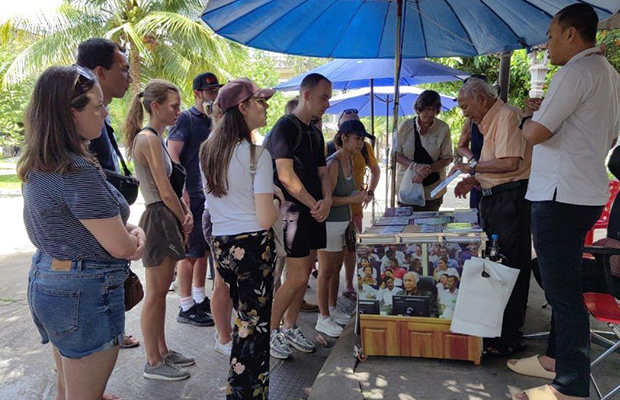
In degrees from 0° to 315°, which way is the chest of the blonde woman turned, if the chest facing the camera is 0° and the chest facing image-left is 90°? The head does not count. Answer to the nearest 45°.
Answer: approximately 270°

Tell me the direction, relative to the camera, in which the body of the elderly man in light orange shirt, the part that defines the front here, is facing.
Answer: to the viewer's left

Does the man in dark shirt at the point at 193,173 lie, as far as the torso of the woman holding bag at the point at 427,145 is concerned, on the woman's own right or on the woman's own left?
on the woman's own right

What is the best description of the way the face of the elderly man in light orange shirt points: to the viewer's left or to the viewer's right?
to the viewer's left

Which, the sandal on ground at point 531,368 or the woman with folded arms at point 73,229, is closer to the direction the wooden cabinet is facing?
the woman with folded arms

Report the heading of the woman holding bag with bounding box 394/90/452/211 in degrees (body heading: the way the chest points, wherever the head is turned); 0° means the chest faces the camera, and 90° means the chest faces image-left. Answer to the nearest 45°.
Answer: approximately 0°

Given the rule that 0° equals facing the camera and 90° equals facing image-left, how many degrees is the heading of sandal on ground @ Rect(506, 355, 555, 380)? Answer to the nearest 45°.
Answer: approximately 90°

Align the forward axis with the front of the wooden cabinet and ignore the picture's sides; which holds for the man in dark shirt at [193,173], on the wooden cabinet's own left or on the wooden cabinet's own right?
on the wooden cabinet's own right

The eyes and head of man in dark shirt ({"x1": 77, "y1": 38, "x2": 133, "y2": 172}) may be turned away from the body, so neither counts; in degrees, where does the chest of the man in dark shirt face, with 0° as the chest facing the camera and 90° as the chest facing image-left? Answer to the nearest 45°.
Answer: approximately 270°
